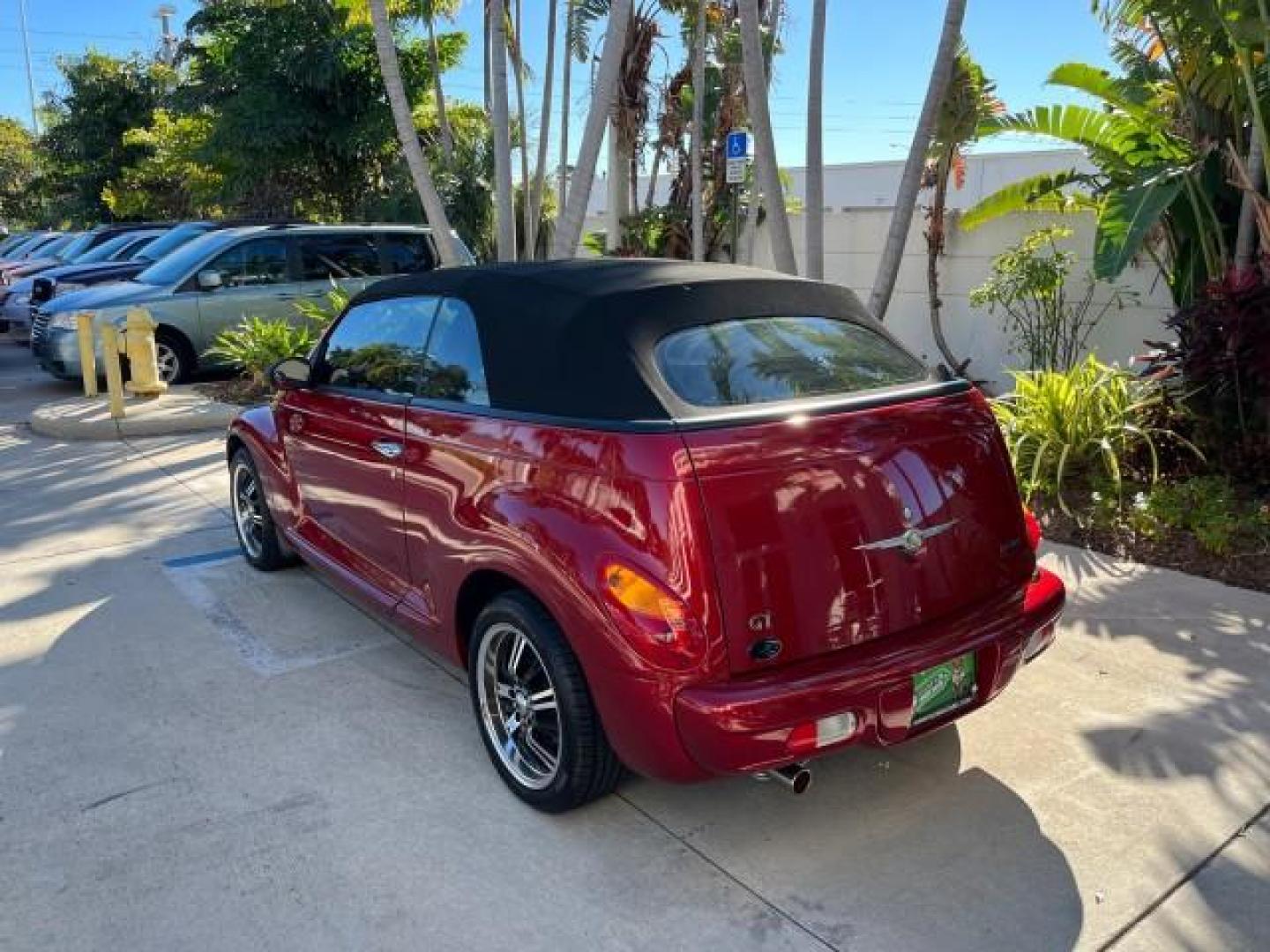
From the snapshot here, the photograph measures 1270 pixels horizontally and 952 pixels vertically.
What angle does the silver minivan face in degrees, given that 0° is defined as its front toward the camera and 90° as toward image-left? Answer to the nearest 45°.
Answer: approximately 45°

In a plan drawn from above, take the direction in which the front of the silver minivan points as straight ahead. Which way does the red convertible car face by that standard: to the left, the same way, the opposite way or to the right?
to the right

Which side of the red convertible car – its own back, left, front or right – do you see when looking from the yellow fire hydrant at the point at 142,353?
front

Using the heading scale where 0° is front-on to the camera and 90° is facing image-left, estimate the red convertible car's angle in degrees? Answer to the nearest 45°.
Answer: approximately 135°

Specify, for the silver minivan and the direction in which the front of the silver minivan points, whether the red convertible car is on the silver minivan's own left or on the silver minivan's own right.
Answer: on the silver minivan's own left

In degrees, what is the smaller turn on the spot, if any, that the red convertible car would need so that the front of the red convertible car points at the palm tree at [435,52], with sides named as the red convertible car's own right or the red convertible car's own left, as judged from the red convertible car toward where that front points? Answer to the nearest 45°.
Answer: approximately 45° to the red convertible car's own right

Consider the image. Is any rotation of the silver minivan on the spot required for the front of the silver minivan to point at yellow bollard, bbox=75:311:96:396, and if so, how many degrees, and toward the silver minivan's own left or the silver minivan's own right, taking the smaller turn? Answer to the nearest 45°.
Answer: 0° — it already faces it

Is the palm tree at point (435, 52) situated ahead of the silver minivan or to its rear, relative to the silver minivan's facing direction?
to the rear

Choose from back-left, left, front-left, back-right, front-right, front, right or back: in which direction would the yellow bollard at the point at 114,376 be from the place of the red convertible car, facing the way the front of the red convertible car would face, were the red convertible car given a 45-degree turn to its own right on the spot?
front-left

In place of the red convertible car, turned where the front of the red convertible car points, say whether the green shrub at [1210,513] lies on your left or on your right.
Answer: on your right

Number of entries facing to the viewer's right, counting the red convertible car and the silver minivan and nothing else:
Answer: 0

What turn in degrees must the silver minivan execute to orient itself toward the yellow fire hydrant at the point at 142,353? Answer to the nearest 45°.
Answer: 0° — it already faces it

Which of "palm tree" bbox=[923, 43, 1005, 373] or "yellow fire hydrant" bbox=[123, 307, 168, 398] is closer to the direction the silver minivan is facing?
the yellow fire hydrant

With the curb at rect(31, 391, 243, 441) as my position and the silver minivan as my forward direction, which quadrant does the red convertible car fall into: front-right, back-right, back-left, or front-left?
back-right

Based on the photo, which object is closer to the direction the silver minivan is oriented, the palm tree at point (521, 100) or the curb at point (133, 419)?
the curb

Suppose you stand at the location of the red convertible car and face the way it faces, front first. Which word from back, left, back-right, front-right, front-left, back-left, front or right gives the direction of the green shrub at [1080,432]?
right
